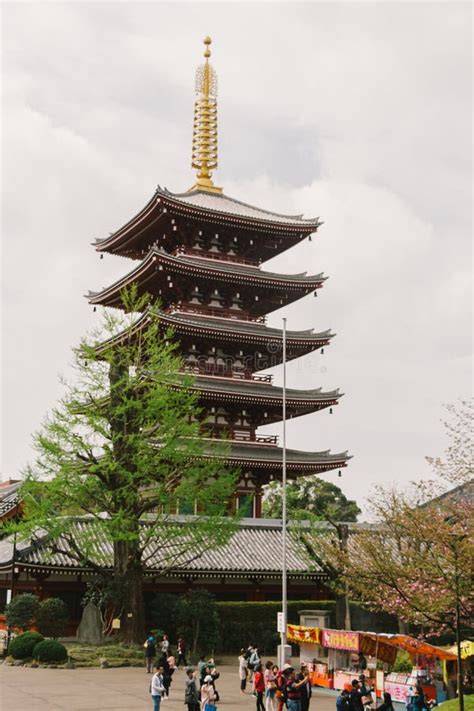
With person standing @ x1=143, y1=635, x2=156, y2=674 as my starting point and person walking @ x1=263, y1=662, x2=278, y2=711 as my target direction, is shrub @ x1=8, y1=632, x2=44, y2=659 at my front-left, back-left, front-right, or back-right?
back-right

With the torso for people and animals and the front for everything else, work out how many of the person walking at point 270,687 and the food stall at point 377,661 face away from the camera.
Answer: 1

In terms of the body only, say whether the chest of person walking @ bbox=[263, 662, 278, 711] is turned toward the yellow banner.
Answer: no

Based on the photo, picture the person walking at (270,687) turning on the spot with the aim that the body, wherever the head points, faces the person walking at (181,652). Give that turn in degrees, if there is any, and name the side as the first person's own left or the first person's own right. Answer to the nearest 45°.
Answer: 0° — they already face them

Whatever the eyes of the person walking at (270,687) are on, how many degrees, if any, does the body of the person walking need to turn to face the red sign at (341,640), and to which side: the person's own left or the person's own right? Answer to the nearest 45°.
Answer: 0° — they already face it

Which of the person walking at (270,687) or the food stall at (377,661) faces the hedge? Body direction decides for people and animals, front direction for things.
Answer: the person walking

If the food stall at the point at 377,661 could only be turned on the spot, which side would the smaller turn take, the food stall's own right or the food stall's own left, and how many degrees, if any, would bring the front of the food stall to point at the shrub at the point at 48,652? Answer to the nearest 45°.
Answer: approximately 45° to the food stall's own right

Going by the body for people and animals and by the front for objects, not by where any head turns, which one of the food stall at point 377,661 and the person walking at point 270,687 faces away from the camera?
the person walking

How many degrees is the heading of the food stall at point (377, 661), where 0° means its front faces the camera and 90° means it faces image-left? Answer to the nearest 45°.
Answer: approximately 45°

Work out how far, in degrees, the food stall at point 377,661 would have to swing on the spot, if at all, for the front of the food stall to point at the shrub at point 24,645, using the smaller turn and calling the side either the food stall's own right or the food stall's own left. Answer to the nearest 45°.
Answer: approximately 45° to the food stall's own right
